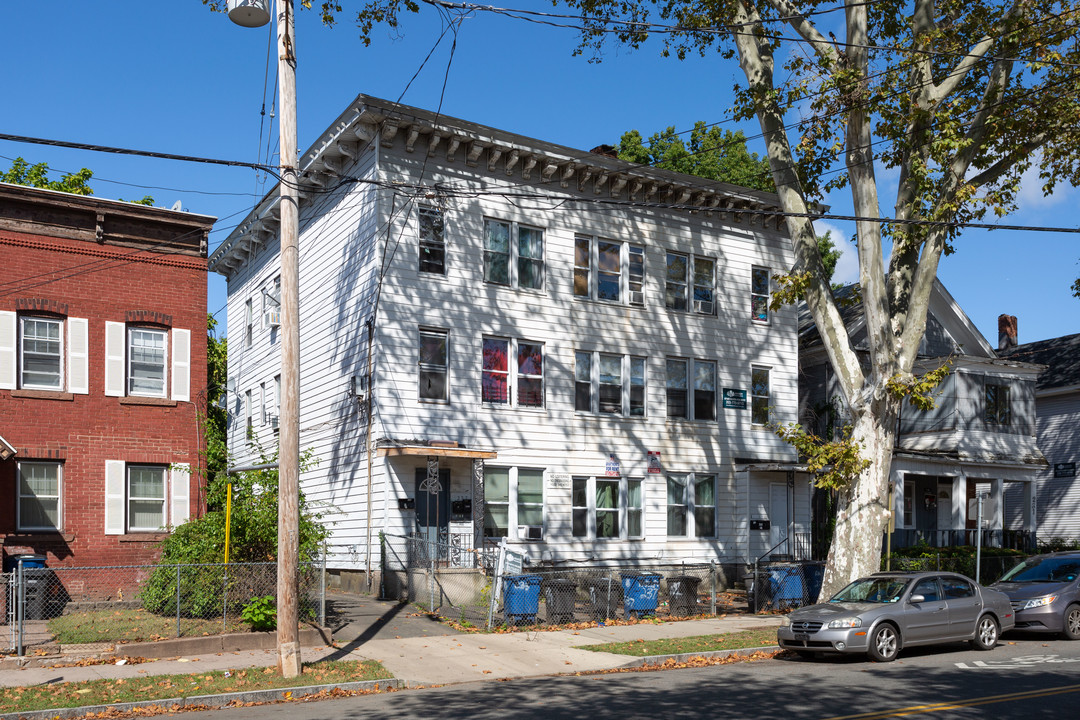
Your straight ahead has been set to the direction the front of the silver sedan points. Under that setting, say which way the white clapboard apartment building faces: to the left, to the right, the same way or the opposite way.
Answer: to the left

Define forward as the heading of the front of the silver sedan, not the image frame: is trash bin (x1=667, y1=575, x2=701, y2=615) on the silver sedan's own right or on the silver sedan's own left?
on the silver sedan's own right

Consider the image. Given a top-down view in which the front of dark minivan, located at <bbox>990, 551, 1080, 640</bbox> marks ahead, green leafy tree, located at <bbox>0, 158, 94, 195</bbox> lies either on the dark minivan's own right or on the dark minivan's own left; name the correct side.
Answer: on the dark minivan's own right

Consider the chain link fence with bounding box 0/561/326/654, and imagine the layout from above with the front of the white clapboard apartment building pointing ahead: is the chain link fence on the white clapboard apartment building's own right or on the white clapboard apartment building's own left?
on the white clapboard apartment building's own right

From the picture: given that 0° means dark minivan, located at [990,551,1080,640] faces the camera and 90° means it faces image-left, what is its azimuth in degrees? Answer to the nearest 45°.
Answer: approximately 45°

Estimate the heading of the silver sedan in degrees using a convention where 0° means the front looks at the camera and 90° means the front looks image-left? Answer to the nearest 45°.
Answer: approximately 45°

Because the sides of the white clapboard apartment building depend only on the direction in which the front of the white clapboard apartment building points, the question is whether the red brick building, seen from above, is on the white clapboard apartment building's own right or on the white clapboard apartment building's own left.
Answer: on the white clapboard apartment building's own right
